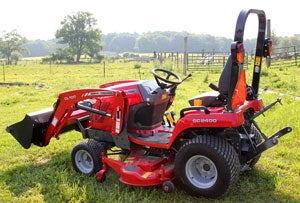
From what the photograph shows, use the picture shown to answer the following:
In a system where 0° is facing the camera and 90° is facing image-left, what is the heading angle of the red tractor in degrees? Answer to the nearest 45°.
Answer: approximately 135°
